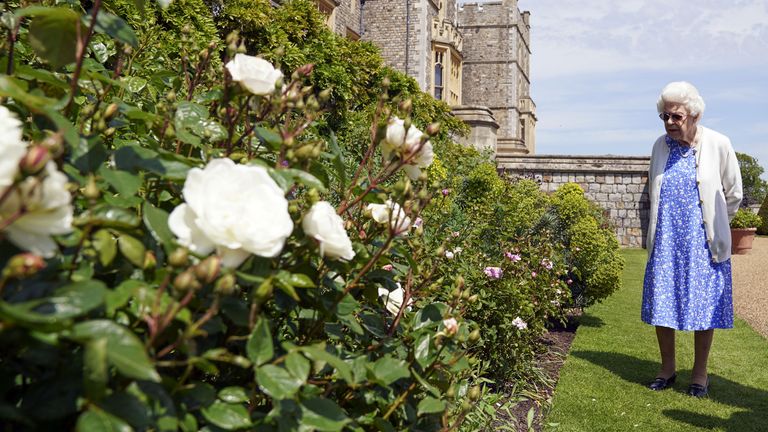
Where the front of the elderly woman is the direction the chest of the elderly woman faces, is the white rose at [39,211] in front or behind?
in front

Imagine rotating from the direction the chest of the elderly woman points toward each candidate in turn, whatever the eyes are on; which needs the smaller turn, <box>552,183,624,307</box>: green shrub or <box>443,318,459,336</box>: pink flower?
the pink flower

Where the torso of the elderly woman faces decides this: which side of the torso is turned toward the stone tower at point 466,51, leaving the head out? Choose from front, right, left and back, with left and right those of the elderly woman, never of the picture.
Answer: right

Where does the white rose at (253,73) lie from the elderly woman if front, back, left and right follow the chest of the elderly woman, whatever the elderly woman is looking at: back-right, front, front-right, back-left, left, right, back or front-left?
front-left

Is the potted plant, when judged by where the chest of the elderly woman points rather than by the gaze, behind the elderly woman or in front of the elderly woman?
behind

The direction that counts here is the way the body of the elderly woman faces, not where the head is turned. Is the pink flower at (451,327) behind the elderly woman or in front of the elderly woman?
in front

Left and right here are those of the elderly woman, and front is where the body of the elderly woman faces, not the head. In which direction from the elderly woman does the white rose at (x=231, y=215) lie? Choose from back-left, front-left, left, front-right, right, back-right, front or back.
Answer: front-left

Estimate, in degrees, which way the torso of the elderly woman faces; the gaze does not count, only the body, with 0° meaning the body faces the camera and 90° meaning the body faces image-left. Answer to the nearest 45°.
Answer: approximately 45°

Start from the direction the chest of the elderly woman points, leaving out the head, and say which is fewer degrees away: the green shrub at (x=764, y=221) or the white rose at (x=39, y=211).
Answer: the white rose
